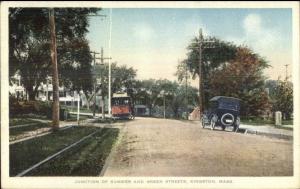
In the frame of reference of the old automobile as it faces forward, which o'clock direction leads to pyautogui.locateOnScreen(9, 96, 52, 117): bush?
The bush is roughly at 10 o'clock from the old automobile.

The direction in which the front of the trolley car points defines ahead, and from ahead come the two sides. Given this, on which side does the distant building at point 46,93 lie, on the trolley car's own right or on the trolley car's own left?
on the trolley car's own right

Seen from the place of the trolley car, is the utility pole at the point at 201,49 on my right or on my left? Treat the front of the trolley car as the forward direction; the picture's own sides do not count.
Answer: on my left

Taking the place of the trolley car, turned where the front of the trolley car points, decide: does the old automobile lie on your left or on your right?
on your left

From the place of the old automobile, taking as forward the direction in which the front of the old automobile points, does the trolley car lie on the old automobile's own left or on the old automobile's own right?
on the old automobile's own left

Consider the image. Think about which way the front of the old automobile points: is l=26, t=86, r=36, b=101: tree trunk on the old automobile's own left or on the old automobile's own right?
on the old automobile's own left

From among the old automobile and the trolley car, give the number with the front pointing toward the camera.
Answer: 1

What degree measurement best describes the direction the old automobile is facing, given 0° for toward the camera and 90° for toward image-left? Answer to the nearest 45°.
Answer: approximately 135°

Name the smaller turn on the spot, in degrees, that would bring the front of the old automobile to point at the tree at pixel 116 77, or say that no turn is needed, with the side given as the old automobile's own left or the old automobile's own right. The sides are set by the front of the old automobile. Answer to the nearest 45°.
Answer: approximately 45° to the old automobile's own left

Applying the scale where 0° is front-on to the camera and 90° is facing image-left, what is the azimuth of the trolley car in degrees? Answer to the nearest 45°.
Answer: approximately 0°
